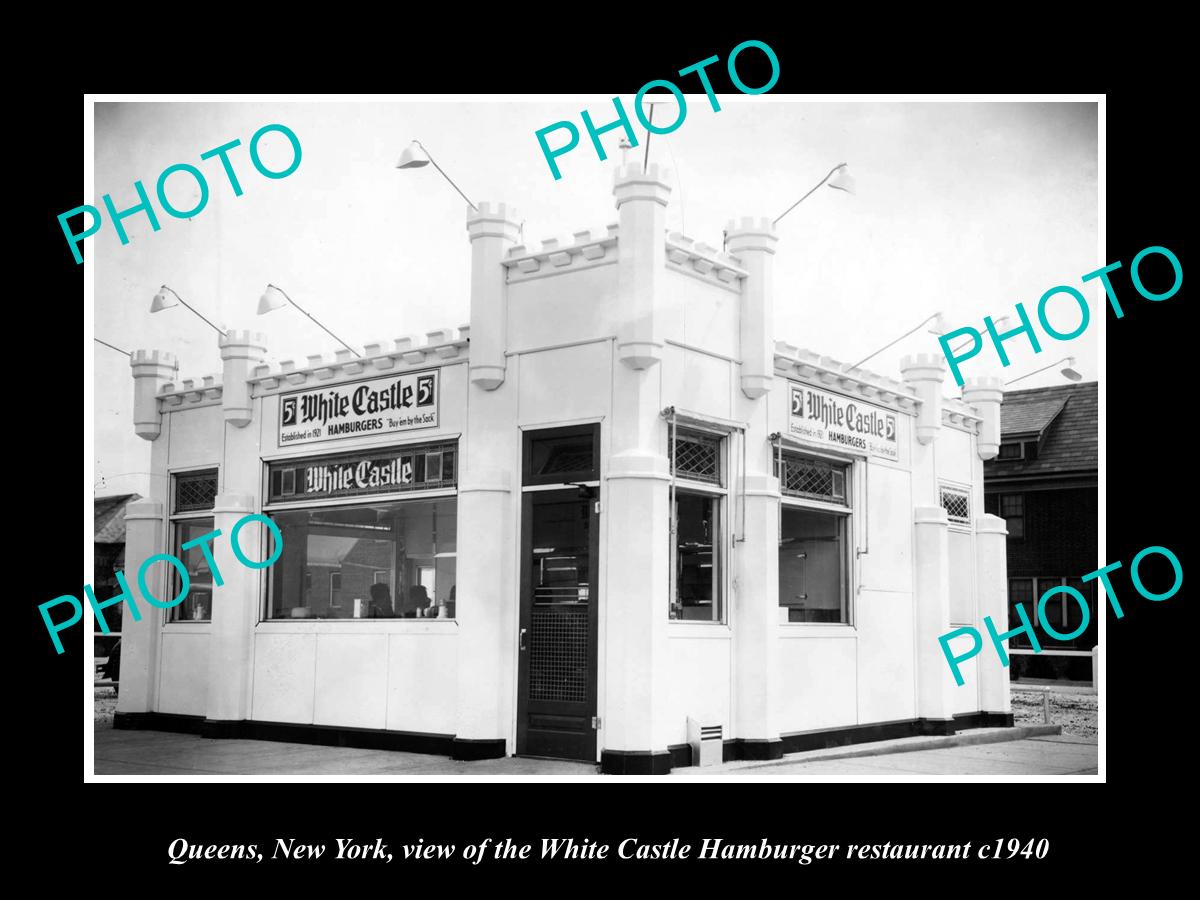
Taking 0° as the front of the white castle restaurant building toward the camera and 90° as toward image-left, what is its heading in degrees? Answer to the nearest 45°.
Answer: approximately 45°
